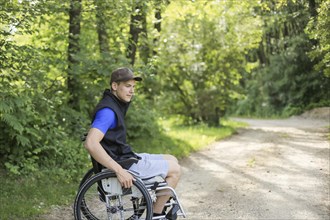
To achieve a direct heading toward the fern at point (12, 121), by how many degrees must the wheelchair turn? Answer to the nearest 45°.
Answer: approximately 135° to its left

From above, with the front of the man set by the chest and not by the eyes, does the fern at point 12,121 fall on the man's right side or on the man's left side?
on the man's left side

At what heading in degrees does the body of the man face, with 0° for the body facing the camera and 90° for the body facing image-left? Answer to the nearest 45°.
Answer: approximately 270°

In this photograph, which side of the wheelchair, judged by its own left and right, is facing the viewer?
right
